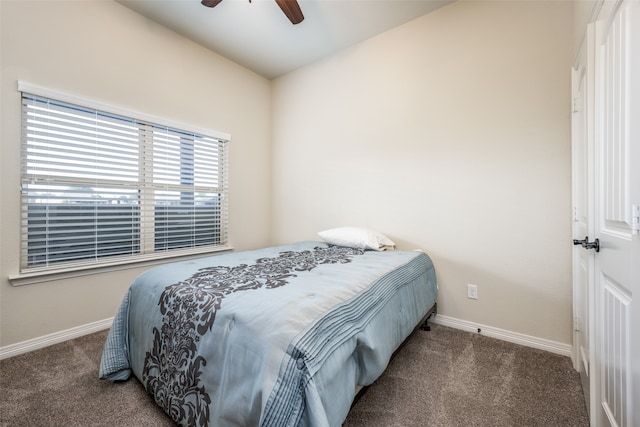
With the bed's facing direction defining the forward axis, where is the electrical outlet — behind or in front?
behind

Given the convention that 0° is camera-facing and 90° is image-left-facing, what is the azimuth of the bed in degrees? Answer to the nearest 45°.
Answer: approximately 45°

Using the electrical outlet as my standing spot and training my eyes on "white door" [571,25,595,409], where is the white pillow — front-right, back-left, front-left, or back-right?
back-right

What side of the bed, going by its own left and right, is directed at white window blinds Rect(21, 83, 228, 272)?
right

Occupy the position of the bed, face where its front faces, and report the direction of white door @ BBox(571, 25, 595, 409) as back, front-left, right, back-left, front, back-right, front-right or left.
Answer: back-left
